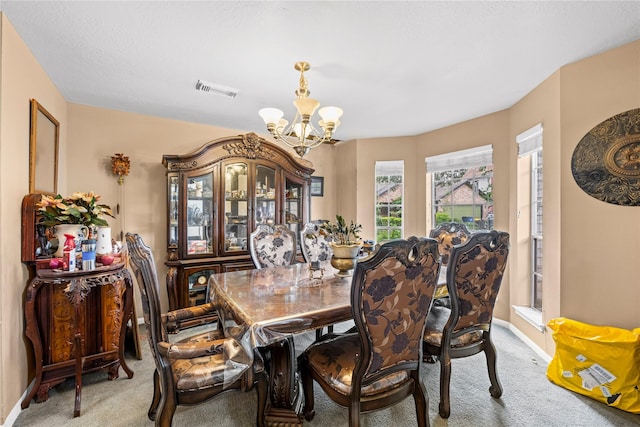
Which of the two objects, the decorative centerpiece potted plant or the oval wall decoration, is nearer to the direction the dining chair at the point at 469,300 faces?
the decorative centerpiece potted plant

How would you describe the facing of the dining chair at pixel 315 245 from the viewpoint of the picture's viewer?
facing the viewer and to the right of the viewer

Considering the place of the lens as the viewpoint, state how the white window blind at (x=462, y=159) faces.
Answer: facing the viewer and to the left of the viewer

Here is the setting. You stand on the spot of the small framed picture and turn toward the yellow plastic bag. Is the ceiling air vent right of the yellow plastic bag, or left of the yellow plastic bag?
right

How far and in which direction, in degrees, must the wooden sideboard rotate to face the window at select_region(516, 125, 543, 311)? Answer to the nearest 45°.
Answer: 0° — it already faces it

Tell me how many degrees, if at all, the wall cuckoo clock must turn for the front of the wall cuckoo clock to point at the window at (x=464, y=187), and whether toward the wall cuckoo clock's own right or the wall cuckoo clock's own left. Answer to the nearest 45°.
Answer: approximately 45° to the wall cuckoo clock's own left

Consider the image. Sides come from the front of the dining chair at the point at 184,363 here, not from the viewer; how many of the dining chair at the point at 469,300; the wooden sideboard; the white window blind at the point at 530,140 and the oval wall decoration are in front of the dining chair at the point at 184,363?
3

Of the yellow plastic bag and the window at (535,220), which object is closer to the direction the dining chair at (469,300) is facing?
the window

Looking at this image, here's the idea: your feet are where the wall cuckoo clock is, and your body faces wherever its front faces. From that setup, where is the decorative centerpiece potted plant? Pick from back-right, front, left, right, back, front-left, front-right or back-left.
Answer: front-left

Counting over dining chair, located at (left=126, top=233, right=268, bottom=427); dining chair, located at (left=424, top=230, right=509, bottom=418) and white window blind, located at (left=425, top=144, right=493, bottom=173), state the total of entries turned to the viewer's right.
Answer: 1

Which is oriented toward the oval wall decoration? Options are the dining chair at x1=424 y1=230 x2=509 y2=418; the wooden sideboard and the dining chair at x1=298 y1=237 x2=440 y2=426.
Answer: the wooden sideboard

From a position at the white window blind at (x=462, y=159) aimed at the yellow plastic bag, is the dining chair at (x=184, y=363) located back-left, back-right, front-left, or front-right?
front-right

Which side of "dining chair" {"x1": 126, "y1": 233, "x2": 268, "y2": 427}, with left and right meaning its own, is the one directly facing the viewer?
right

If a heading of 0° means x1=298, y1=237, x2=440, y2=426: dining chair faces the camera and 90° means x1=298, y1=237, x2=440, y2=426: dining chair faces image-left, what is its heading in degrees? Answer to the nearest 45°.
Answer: approximately 135°
